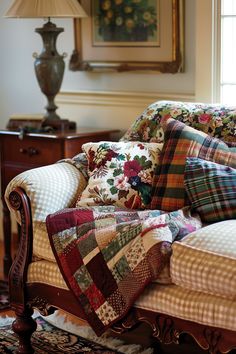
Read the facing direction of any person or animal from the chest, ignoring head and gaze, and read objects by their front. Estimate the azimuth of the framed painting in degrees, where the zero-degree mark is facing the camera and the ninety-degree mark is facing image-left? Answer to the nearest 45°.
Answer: approximately 0°

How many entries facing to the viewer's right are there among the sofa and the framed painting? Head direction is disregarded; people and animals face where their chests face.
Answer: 0

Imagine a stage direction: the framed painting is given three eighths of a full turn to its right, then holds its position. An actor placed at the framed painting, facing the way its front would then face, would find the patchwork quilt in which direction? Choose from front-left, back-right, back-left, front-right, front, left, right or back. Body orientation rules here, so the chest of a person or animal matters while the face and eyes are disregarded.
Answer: back-left

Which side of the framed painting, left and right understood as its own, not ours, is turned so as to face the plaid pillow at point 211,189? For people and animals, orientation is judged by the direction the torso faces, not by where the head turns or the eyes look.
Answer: front
